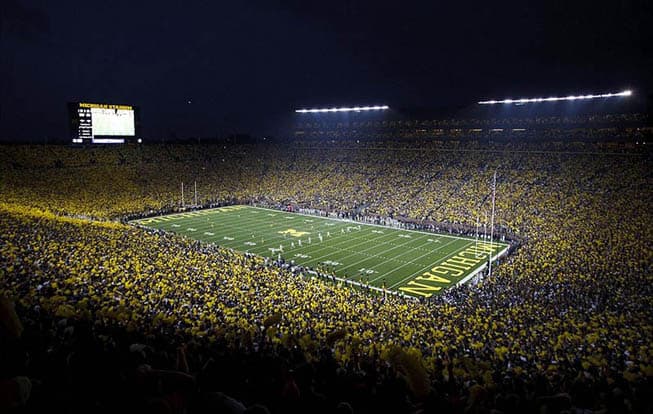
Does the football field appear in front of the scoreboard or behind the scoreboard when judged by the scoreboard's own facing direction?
in front

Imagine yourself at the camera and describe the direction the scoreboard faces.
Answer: facing the viewer
